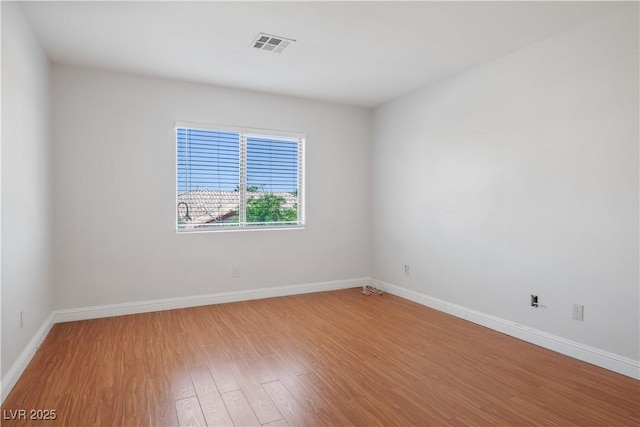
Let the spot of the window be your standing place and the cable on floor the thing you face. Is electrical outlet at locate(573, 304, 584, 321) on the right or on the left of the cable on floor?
right

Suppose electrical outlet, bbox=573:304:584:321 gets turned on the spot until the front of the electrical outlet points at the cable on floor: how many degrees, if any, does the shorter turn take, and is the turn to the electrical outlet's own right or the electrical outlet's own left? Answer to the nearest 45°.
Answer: approximately 45° to the electrical outlet's own right

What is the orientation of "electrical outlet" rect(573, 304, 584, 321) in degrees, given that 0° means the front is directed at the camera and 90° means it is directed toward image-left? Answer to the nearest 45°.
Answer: approximately 45°

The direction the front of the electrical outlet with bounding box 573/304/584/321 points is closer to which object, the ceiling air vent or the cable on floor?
the ceiling air vent
